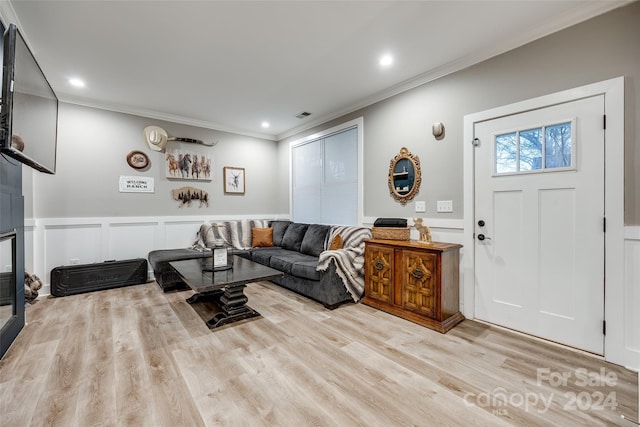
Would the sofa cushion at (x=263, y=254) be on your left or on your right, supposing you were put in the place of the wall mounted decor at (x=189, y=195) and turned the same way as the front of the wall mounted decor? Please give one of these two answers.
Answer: on your left

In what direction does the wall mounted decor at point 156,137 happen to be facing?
toward the camera

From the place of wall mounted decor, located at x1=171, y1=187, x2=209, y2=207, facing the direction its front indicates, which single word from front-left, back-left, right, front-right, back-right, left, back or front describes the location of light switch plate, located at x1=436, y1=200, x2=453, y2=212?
front-left

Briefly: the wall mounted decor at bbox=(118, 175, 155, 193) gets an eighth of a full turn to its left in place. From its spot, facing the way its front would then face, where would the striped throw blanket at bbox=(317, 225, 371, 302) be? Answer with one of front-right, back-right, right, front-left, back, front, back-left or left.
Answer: front

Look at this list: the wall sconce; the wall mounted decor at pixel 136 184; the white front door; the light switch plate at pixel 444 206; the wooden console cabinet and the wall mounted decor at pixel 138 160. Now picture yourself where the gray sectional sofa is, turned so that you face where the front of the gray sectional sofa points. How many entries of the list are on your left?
4

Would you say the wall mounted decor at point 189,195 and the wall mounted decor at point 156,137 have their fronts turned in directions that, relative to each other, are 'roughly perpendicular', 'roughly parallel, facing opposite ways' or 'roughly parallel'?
roughly parallel

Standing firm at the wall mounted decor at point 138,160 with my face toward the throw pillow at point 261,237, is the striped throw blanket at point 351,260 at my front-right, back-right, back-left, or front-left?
front-right

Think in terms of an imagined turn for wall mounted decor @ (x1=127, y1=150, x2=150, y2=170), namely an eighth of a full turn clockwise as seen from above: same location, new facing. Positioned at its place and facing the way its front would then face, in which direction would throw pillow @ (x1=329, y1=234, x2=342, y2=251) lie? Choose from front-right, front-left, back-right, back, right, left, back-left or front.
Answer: left

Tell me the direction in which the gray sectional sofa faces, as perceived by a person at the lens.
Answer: facing the viewer and to the left of the viewer

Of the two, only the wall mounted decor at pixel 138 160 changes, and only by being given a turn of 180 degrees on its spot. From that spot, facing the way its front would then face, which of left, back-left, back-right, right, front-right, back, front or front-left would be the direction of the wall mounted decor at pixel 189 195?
right

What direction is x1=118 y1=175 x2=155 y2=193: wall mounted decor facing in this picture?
toward the camera

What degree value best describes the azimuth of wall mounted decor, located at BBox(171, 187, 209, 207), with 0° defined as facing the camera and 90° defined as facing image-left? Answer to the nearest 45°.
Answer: approximately 0°

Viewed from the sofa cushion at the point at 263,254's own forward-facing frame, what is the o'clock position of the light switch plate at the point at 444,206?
The light switch plate is roughly at 9 o'clock from the sofa cushion.

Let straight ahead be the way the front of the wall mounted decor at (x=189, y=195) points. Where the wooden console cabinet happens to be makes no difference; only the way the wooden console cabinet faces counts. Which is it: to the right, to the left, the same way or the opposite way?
to the right

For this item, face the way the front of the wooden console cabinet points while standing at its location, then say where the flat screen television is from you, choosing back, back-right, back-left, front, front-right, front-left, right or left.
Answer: front

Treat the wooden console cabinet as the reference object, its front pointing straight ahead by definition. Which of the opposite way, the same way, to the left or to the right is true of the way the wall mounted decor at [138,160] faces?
to the left
